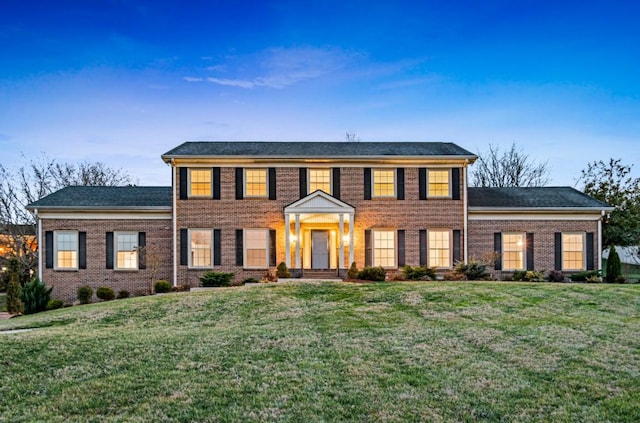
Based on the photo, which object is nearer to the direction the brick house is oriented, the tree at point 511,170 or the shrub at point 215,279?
the shrub

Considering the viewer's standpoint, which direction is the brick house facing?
facing the viewer

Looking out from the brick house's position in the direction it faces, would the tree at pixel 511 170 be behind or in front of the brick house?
behind

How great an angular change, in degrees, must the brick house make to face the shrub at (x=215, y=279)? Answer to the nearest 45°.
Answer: approximately 45° to its right

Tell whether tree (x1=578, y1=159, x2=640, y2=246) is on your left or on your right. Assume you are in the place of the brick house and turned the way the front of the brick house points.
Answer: on your left
